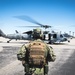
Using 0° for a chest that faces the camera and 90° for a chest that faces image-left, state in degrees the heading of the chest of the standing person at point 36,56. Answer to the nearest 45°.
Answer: approximately 180°
